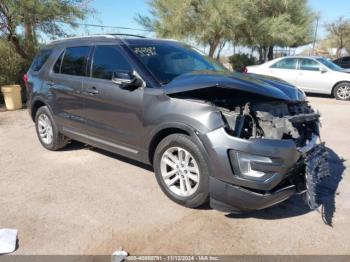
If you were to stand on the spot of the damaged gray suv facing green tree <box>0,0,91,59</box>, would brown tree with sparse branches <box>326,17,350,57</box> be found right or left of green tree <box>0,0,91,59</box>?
right

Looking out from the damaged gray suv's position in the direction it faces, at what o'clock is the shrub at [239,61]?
The shrub is roughly at 8 o'clock from the damaged gray suv.

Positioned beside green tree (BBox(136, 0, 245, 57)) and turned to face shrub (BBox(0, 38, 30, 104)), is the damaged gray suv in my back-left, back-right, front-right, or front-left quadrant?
front-left

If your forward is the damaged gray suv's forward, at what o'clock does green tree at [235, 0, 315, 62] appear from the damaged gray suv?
The green tree is roughly at 8 o'clock from the damaged gray suv.

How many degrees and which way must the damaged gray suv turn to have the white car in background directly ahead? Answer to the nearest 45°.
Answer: approximately 90° to its left

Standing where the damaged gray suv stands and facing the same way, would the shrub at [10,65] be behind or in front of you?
behind

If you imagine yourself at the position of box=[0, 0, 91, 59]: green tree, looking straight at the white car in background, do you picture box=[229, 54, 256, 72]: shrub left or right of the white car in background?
left

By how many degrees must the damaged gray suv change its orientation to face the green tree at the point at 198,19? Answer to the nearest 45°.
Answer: approximately 135° to its left

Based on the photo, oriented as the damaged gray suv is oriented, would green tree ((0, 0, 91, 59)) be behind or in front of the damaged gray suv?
behind

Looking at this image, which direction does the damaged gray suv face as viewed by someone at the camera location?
facing the viewer and to the right of the viewer
